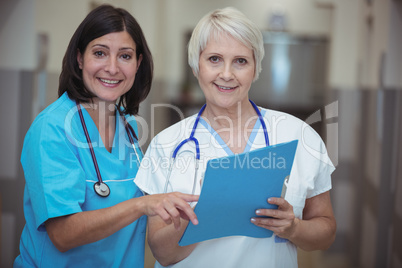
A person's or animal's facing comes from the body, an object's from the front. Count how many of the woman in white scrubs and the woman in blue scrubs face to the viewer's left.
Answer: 0

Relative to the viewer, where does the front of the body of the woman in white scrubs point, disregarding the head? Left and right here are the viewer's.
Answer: facing the viewer

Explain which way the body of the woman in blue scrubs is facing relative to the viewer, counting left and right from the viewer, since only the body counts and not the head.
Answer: facing the viewer and to the right of the viewer
